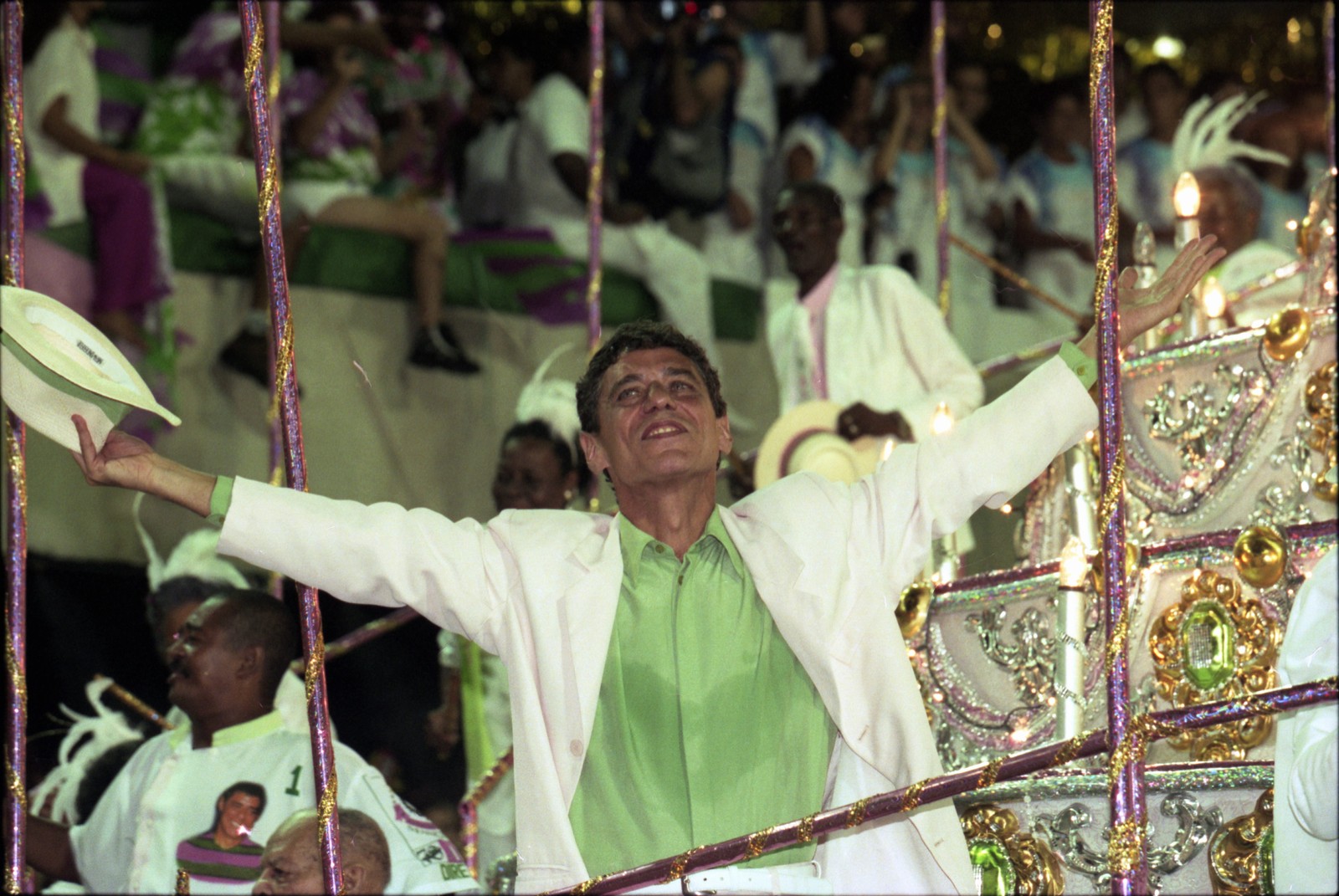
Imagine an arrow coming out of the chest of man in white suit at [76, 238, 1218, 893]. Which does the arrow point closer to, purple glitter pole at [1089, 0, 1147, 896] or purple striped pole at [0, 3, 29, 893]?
the purple glitter pole

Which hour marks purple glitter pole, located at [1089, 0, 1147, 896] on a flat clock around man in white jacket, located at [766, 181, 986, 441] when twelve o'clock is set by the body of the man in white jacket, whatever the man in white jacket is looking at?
The purple glitter pole is roughly at 10 o'clock from the man in white jacket.

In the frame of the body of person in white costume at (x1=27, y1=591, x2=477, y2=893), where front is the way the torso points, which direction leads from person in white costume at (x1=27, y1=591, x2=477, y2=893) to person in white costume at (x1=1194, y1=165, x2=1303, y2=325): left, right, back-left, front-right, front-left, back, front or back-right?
back-left

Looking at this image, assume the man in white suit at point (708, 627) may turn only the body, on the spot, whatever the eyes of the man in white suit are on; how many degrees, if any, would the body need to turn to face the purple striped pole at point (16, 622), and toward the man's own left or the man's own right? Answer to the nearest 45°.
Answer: approximately 90° to the man's own right

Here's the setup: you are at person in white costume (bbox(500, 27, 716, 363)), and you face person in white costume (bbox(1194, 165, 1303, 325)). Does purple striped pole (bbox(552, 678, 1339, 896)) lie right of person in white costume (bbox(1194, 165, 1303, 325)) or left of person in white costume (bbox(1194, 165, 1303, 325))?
right

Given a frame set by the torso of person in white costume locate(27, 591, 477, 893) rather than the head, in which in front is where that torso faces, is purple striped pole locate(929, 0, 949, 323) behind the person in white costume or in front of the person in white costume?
behind

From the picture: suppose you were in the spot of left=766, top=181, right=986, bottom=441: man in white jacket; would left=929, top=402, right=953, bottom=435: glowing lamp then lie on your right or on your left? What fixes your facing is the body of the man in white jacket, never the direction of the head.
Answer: on your left

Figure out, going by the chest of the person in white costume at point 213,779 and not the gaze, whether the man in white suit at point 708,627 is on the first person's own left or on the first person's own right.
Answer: on the first person's own left

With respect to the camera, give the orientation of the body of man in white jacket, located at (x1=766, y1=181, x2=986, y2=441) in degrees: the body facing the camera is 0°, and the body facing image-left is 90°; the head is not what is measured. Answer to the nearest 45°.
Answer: approximately 45°
